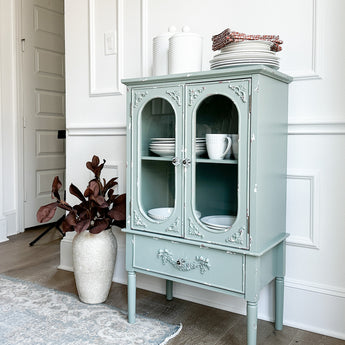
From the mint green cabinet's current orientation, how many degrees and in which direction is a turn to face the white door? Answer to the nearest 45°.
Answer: approximately 90° to its right

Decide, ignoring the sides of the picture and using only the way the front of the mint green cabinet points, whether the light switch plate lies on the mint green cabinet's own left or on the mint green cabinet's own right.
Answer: on the mint green cabinet's own right

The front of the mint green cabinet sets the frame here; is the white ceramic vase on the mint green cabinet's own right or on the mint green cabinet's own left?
on the mint green cabinet's own right

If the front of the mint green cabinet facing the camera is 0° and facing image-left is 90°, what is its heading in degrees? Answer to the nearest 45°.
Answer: approximately 45°
